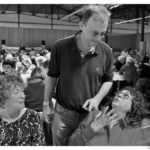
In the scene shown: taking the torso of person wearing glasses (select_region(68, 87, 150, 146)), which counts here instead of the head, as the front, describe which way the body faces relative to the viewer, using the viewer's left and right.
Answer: facing the viewer and to the left of the viewer

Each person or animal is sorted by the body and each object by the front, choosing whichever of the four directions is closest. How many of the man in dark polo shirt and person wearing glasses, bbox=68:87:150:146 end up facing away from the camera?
0

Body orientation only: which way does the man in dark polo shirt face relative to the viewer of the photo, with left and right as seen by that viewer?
facing the viewer and to the right of the viewer

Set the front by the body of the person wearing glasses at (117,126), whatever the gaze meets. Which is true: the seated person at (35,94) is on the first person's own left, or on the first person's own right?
on the first person's own right

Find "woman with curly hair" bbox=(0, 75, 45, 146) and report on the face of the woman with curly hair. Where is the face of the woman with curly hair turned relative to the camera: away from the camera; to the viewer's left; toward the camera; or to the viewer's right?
to the viewer's right

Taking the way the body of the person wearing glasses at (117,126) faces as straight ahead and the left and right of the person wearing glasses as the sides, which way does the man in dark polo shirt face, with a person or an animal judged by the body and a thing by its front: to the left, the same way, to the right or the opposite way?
to the left

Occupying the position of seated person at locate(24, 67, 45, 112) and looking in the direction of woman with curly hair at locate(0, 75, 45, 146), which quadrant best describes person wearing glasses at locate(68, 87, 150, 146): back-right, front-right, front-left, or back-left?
front-left

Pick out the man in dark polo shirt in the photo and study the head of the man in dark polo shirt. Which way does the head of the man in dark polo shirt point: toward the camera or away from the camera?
toward the camera
